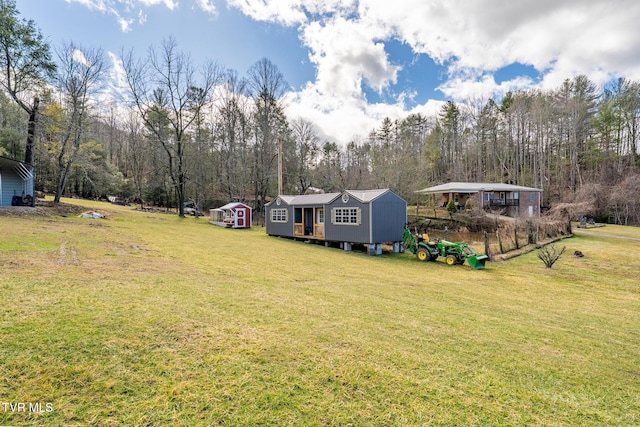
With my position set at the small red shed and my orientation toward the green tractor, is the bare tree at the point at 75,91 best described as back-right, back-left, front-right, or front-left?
back-right

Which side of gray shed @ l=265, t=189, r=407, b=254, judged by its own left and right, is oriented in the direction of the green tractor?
left

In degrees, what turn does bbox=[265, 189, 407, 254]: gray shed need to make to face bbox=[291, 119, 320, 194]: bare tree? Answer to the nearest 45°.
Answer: approximately 135° to its right

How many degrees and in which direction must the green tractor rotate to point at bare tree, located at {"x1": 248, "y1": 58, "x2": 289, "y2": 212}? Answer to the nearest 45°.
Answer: approximately 180°

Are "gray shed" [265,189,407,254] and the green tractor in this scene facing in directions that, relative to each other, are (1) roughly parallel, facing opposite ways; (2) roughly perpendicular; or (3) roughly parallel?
roughly perpendicular

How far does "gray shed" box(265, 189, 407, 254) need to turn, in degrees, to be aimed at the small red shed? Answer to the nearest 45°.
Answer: approximately 90° to its right

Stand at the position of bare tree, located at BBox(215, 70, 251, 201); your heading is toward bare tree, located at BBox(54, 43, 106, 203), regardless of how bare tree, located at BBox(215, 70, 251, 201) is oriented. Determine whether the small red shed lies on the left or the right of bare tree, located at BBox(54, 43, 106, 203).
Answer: left

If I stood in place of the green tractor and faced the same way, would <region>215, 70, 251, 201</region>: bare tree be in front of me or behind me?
behind

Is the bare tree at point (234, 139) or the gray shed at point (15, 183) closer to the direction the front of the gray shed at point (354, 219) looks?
the gray shed

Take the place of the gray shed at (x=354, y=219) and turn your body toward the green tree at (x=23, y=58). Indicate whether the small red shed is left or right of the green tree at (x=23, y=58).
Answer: right

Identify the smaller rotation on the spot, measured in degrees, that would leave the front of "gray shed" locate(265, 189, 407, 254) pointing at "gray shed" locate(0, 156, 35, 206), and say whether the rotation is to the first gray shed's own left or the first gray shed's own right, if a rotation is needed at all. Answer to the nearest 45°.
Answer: approximately 45° to the first gray shed's own right

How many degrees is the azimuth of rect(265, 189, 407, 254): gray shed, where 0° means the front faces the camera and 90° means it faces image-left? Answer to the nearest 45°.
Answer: approximately 45°
